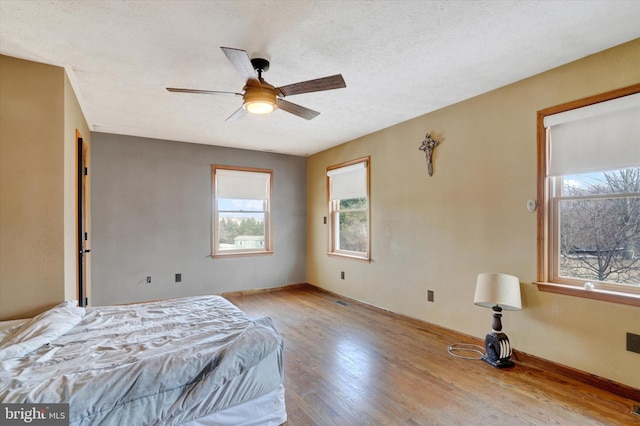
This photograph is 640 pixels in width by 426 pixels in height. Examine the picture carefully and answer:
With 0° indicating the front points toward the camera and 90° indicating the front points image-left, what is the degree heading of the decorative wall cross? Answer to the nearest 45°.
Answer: approximately 45°

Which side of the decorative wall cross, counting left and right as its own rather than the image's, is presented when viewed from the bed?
front

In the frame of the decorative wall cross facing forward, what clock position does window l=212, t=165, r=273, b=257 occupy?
The window is roughly at 2 o'clock from the decorative wall cross.

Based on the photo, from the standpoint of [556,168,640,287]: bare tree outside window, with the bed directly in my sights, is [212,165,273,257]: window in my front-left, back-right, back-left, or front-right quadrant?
front-right

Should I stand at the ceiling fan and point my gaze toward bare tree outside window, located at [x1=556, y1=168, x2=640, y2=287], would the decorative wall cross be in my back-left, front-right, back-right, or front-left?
front-left

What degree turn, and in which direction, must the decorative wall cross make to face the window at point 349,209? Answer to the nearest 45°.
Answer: approximately 90° to its right

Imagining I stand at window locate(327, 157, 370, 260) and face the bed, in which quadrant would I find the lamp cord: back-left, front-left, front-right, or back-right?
front-left

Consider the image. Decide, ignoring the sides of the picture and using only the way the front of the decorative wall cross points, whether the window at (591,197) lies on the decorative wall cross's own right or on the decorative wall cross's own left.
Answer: on the decorative wall cross's own left

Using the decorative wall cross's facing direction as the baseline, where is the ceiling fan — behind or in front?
in front

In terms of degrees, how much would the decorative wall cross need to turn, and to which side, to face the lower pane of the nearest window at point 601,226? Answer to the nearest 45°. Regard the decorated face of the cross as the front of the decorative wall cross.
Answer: approximately 90° to its left

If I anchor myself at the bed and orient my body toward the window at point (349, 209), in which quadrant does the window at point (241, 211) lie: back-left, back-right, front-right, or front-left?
front-left

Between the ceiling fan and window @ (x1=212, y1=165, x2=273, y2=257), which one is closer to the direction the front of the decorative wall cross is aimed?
the ceiling fan

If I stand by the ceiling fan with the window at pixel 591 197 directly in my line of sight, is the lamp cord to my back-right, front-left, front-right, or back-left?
front-left
